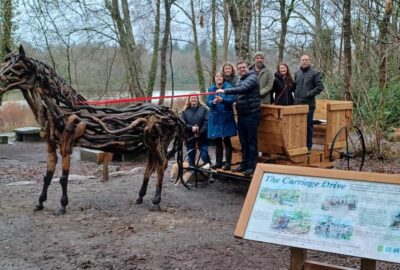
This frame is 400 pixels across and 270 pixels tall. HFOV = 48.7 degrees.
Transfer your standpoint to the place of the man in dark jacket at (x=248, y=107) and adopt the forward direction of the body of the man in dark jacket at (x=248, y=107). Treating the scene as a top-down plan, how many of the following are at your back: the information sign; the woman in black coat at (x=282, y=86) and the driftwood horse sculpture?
1

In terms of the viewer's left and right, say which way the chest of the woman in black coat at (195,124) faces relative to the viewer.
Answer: facing the viewer

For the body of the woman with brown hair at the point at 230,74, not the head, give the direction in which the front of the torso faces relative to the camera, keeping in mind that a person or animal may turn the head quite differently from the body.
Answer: toward the camera

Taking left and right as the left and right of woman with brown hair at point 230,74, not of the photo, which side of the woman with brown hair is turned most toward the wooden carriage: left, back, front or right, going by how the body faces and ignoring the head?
left

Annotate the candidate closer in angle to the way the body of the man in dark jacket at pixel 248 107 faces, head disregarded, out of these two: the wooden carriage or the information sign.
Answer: the information sign

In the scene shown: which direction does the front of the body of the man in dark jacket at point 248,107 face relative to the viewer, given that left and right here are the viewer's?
facing the viewer and to the left of the viewer

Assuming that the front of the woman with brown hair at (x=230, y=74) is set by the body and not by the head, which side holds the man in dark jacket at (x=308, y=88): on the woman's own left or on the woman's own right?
on the woman's own left

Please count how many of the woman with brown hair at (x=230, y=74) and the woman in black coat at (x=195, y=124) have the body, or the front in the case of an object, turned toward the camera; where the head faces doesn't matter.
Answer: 2

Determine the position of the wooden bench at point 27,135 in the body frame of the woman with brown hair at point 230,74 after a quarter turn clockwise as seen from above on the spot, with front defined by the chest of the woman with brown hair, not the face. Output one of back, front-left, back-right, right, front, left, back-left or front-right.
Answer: front-right

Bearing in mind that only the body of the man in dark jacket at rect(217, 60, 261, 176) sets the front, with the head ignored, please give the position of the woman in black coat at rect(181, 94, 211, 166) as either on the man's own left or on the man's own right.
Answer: on the man's own right
